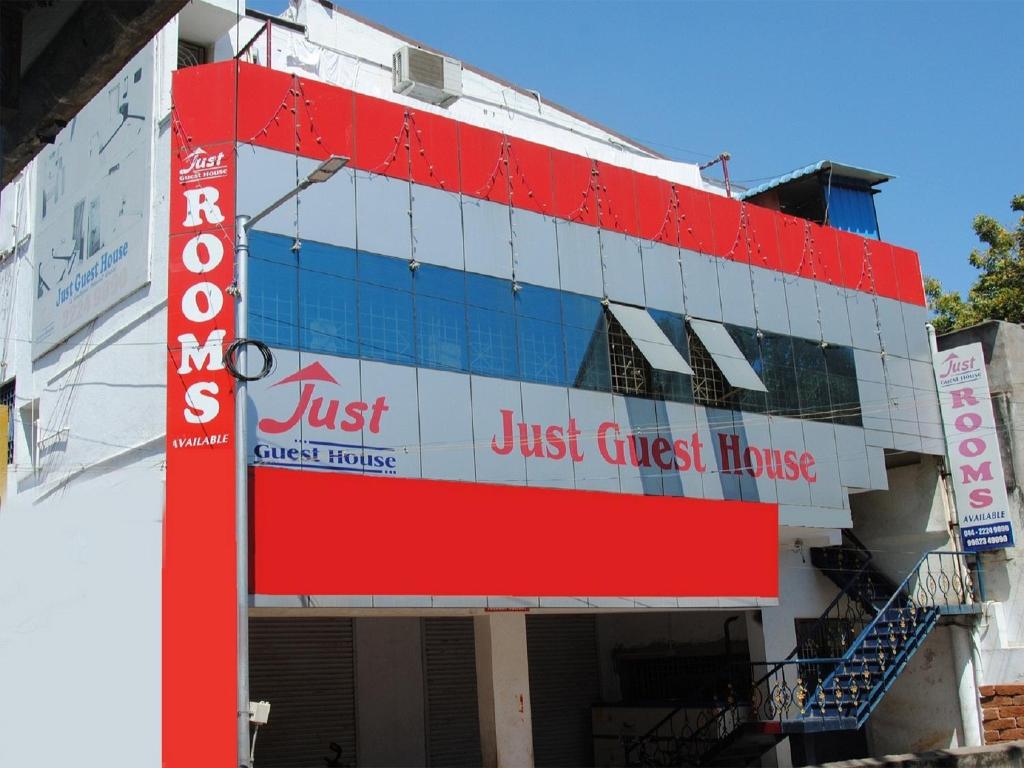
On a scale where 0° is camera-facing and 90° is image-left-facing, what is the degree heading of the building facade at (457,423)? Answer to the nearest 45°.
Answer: approximately 315°

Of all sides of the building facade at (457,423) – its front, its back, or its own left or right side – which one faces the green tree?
left

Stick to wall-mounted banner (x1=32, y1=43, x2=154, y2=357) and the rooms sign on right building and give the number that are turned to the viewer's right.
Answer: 0

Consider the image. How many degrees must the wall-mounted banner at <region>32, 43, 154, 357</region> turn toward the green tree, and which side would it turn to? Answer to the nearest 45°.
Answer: approximately 135° to its left

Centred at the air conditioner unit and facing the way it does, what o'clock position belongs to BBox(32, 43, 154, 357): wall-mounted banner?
The wall-mounted banner is roughly at 4 o'clock from the air conditioner unit.

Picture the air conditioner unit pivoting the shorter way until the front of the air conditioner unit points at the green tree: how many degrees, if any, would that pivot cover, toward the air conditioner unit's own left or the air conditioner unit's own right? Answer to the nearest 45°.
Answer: approximately 90° to the air conditioner unit's own left

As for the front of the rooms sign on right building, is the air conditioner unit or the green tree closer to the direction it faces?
the air conditioner unit

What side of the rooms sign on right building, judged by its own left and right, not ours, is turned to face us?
front

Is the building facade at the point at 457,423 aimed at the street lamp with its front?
no

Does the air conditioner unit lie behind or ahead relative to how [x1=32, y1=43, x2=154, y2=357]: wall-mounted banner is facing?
behind

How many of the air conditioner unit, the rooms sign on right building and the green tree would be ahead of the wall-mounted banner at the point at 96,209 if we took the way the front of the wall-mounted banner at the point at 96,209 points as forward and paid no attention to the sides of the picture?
0

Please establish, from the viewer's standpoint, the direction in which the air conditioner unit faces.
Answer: facing the viewer and to the right of the viewer

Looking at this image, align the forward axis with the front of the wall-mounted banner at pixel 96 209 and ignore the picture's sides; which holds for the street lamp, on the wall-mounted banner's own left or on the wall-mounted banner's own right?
on the wall-mounted banner's own left
